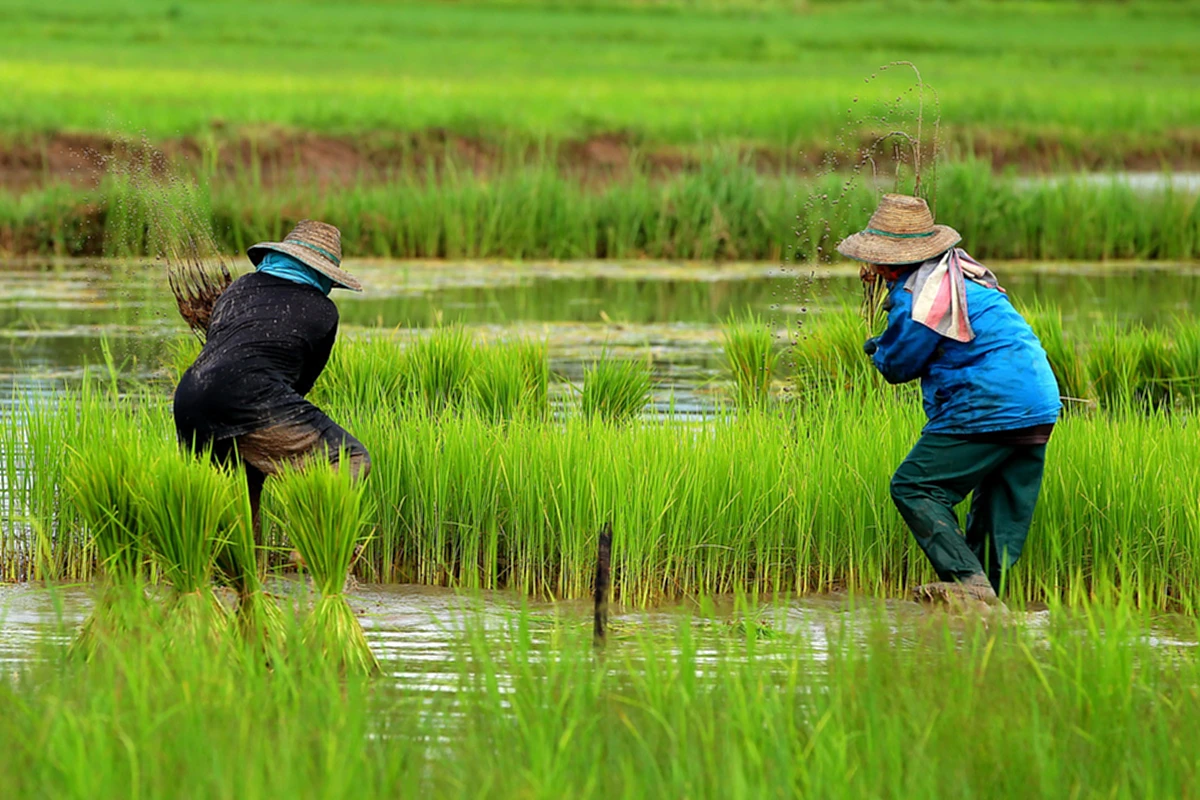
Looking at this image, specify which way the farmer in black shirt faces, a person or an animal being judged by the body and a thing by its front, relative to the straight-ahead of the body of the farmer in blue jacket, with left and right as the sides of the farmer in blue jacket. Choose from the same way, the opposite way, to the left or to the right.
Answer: to the right

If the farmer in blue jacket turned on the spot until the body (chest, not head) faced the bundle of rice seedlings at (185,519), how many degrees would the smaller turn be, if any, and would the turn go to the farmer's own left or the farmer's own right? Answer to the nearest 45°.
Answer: approximately 45° to the farmer's own left

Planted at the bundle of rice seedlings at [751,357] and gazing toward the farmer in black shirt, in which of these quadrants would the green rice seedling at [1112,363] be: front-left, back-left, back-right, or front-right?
back-left

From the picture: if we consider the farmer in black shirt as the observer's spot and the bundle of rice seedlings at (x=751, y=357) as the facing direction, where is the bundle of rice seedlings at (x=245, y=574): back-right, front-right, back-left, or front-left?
back-right

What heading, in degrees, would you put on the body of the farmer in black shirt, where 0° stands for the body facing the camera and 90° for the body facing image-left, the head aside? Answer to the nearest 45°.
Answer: approximately 225°

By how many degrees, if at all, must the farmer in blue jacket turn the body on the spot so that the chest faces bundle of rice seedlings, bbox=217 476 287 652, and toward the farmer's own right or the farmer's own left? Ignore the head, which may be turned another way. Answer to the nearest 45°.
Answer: approximately 45° to the farmer's own left

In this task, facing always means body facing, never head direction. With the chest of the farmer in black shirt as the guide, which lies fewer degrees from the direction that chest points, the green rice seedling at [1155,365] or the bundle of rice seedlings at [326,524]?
the green rice seedling

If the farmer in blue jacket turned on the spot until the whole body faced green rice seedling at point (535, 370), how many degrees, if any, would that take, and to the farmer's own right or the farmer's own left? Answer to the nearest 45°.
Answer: approximately 45° to the farmer's own right

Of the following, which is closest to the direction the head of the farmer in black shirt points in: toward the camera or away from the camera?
away from the camera

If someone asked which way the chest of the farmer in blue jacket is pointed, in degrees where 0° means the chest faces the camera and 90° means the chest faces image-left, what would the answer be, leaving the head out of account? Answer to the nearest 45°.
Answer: approximately 90°

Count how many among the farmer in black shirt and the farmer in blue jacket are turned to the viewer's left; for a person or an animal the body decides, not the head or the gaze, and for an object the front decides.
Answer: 1

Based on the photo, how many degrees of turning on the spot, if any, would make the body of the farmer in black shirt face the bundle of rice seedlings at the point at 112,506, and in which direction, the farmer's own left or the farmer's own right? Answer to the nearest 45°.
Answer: approximately 180°
